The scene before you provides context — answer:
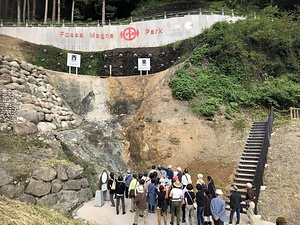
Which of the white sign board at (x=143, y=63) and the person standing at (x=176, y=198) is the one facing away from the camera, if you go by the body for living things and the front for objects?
the person standing

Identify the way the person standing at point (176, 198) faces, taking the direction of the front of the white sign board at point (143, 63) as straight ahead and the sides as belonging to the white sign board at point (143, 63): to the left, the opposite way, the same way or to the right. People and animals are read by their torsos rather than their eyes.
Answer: the opposite way

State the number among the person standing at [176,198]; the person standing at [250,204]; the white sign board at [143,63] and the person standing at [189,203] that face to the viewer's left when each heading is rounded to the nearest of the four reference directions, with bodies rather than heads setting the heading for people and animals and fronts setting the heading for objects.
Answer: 1

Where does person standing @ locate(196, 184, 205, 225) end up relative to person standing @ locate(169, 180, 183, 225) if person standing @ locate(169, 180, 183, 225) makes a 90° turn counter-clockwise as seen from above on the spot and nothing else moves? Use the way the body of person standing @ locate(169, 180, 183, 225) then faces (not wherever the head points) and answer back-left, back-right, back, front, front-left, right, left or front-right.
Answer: back

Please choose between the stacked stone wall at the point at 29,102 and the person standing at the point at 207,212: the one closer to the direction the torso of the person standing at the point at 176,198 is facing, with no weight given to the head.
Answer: the stacked stone wall

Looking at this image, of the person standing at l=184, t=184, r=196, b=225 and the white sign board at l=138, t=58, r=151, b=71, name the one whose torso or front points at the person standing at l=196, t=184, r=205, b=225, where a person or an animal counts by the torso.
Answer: the white sign board

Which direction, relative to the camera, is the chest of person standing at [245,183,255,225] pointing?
to the viewer's left

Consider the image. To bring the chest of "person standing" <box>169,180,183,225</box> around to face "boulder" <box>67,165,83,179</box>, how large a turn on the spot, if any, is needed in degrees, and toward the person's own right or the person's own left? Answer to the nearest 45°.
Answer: approximately 45° to the person's own left

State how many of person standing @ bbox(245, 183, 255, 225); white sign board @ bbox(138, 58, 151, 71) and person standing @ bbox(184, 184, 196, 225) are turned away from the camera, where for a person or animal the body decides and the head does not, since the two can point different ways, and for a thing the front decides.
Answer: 1

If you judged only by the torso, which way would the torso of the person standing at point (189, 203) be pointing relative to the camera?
away from the camera

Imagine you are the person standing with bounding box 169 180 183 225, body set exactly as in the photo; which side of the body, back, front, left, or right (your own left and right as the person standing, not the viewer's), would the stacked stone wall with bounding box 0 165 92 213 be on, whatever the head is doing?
left

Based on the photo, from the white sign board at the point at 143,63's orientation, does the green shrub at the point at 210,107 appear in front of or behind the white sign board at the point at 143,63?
in front

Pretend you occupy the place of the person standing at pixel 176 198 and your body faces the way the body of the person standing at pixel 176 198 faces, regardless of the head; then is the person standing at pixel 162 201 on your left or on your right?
on your left

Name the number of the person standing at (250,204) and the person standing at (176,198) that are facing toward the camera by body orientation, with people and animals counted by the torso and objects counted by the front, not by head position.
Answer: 0

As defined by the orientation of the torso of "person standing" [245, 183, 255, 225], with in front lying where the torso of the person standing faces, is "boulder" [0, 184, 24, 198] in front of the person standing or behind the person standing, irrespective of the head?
in front

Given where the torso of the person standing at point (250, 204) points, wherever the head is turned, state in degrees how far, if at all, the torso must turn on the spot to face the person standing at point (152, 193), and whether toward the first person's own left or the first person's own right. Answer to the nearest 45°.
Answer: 0° — they already face them

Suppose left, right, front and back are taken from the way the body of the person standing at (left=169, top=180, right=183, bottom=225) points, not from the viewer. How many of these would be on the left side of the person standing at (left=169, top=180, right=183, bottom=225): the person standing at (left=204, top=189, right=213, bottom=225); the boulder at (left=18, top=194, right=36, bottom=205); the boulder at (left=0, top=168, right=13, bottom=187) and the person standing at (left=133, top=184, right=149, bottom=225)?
3

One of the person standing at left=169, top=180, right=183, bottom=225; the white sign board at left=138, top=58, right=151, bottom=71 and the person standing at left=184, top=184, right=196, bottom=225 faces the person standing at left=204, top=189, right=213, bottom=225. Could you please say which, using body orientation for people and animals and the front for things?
the white sign board

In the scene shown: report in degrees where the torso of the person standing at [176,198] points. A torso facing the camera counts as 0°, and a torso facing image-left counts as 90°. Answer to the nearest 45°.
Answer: approximately 180°

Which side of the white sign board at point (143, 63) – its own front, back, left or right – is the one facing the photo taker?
front

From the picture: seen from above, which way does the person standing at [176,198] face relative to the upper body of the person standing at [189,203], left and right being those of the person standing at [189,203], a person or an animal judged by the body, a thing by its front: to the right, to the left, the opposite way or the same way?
the same way
